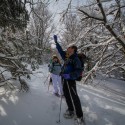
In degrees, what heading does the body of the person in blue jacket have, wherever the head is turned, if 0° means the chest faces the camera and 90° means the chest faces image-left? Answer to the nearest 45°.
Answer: approximately 45°
